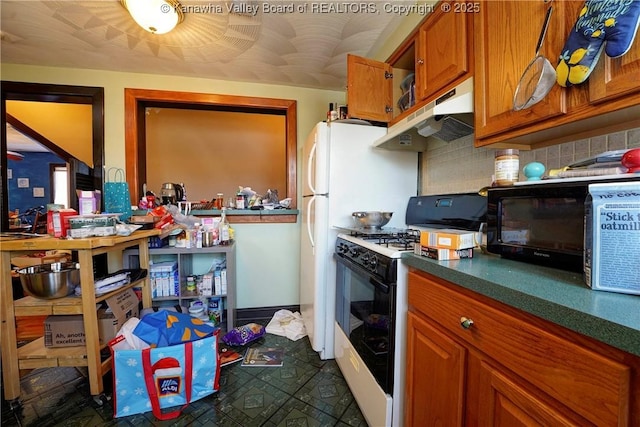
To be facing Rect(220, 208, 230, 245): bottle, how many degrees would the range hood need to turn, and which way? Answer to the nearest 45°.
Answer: approximately 45° to its right

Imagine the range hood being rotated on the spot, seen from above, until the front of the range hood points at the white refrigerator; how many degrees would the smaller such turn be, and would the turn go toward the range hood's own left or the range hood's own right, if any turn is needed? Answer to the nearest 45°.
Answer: approximately 90° to the range hood's own right

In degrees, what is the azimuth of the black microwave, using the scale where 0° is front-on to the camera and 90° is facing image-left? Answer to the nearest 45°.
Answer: approximately 45°

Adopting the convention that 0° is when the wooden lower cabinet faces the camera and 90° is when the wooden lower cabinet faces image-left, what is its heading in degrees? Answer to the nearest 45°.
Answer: approximately 45°
